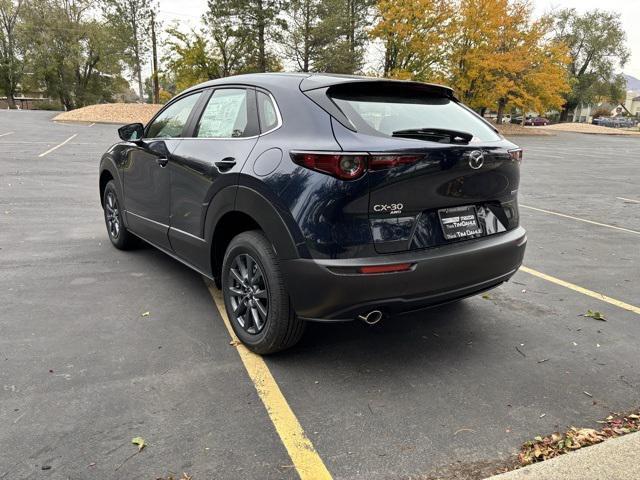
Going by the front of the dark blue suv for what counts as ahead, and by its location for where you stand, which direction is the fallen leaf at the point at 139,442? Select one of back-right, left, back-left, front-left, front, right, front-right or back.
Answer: left

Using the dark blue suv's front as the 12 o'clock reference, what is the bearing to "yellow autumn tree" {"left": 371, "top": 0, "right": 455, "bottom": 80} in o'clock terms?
The yellow autumn tree is roughly at 2 o'clock from the dark blue suv.

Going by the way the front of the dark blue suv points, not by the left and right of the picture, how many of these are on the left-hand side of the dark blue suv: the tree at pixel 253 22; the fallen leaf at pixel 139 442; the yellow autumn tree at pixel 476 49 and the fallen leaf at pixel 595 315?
1

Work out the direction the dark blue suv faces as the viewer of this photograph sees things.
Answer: facing away from the viewer and to the left of the viewer

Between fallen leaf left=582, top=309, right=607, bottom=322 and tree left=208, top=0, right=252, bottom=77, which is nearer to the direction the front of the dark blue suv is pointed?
the tree

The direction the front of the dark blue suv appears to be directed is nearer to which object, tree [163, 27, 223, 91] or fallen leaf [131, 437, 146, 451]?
the tree

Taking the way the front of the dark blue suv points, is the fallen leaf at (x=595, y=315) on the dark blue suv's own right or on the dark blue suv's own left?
on the dark blue suv's own right

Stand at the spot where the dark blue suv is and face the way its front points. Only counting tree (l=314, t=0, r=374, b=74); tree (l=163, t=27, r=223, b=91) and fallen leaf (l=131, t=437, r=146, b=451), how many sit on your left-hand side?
1

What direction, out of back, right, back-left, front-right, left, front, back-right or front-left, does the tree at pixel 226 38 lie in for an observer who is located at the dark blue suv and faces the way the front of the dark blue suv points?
front-right

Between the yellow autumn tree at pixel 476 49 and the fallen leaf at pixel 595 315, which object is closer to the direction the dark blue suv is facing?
the yellow autumn tree

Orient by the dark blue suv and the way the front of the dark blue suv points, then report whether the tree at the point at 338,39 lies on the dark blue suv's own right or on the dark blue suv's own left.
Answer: on the dark blue suv's own right
